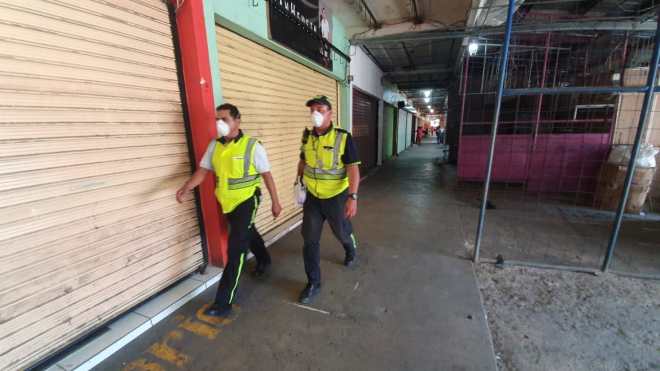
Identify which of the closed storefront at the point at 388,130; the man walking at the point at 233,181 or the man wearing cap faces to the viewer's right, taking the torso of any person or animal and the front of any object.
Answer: the closed storefront

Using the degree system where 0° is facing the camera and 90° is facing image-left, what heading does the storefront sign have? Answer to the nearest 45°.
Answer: approximately 315°

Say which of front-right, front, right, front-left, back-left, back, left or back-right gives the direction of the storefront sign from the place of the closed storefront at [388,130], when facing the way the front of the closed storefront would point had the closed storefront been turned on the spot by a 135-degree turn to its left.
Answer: back-left

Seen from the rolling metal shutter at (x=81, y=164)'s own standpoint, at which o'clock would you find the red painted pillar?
The red painted pillar is roughly at 10 o'clock from the rolling metal shutter.

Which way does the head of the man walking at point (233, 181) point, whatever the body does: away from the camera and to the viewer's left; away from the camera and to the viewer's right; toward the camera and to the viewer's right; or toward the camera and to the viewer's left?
toward the camera and to the viewer's left

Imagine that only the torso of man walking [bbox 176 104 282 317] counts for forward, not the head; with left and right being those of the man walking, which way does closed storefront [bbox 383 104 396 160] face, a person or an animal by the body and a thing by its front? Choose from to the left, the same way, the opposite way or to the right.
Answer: to the left

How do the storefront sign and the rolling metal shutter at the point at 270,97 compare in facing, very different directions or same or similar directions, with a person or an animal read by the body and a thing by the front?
same or similar directions

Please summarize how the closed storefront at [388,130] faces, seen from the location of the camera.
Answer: facing to the right of the viewer

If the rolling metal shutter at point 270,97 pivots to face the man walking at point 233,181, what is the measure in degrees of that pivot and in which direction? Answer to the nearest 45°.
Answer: approximately 45° to its right

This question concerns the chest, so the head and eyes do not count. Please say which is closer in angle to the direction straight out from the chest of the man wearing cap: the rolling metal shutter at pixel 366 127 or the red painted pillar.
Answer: the red painted pillar

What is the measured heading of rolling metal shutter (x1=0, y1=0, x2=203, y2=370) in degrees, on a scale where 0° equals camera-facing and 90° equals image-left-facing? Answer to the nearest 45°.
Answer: approximately 315°

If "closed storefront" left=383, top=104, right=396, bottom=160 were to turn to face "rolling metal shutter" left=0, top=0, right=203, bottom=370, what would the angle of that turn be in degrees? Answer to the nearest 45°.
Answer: approximately 90° to its right

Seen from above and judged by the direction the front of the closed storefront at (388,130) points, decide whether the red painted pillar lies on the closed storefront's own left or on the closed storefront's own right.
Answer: on the closed storefront's own right

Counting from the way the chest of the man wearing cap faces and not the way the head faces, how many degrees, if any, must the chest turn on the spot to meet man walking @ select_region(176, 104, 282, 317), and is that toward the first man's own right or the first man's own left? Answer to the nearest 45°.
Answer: approximately 45° to the first man's own right

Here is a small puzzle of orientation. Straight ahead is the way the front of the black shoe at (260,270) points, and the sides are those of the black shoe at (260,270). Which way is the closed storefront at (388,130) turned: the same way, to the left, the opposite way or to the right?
to the left

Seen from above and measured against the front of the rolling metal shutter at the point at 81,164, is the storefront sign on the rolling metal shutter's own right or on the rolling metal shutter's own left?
on the rolling metal shutter's own left

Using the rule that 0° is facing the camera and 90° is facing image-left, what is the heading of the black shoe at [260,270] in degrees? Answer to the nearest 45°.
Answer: approximately 45°

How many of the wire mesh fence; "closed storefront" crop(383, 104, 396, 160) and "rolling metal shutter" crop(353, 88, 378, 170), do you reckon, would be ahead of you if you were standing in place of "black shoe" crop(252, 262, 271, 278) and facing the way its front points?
0

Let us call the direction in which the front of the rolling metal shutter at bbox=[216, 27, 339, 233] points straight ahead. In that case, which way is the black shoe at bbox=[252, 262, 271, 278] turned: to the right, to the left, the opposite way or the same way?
to the right
